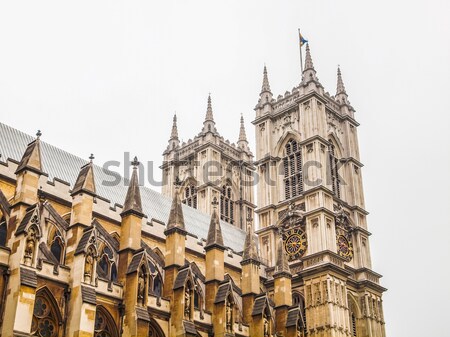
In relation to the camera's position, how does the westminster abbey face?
facing away from the viewer and to the right of the viewer
